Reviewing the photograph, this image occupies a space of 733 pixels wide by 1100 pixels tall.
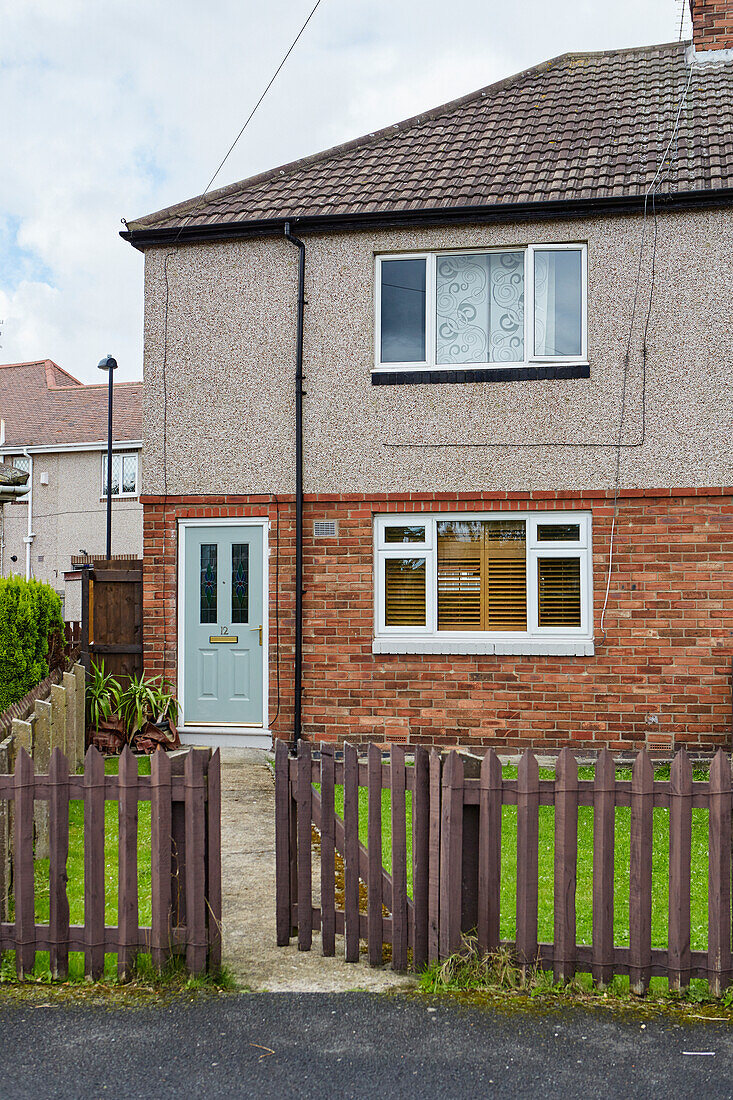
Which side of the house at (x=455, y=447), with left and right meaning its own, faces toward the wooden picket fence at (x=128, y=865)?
front

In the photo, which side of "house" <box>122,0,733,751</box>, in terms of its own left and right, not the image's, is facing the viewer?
front

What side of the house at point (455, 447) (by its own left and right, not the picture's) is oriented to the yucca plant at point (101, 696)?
right

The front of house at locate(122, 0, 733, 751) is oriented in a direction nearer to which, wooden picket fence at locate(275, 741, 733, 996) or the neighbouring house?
the wooden picket fence

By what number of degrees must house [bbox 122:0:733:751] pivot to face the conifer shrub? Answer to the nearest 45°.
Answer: approximately 45° to its right

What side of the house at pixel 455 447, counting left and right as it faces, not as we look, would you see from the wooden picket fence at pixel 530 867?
front

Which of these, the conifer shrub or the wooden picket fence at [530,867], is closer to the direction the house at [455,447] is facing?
the wooden picket fence
